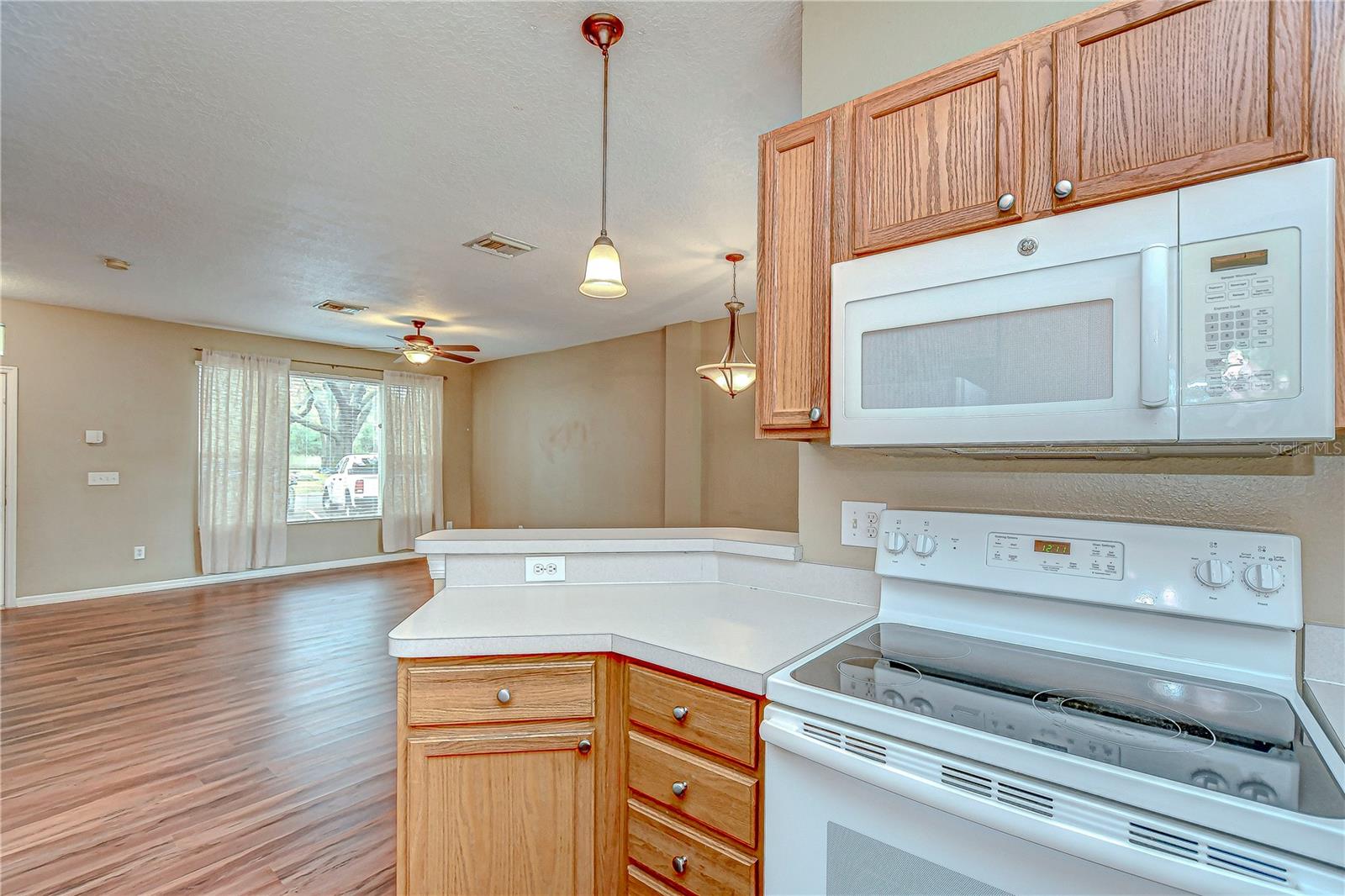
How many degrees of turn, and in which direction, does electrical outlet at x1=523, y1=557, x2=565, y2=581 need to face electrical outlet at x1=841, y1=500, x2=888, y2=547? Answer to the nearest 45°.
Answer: approximately 45° to its left

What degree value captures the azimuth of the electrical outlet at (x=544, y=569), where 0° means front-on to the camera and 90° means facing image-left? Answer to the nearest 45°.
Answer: approximately 0°

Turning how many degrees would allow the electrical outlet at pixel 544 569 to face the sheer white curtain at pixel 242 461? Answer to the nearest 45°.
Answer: approximately 135° to its right

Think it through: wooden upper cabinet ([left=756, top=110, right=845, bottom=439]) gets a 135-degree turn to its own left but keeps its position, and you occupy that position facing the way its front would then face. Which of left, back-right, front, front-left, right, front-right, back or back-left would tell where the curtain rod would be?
back-left

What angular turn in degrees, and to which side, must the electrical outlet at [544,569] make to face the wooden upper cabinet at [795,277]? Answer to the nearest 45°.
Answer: approximately 45° to its left

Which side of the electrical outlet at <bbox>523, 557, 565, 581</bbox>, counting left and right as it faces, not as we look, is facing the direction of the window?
back

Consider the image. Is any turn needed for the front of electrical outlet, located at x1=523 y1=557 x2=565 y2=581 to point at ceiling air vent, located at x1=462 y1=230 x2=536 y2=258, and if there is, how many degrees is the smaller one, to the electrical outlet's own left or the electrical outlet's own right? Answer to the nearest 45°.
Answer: approximately 180°

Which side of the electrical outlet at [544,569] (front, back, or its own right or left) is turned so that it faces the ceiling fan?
back

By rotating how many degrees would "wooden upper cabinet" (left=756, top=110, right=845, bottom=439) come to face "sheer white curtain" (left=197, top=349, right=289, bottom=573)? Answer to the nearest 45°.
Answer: approximately 90° to its right

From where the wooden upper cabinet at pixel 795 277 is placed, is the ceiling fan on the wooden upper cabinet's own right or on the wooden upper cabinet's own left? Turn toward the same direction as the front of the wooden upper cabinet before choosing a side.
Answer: on the wooden upper cabinet's own right

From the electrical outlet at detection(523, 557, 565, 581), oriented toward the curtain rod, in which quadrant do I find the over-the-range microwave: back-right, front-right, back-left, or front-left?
back-right
